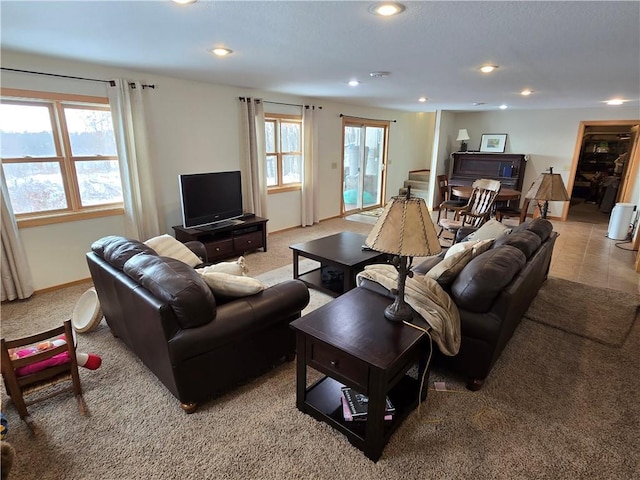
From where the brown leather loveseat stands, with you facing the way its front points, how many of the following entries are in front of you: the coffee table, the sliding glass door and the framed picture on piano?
3

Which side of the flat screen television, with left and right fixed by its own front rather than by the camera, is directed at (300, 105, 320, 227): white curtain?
left

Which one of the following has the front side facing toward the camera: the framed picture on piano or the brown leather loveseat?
the framed picture on piano

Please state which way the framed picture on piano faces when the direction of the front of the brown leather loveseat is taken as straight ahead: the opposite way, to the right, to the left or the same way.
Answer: the opposite way

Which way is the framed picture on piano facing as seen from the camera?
toward the camera

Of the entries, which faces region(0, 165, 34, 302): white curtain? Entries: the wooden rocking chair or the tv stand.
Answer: the wooden rocking chair

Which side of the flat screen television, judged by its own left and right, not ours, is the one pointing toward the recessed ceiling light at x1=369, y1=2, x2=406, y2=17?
front

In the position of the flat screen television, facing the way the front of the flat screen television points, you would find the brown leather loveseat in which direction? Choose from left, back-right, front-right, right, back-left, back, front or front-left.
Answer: front-right

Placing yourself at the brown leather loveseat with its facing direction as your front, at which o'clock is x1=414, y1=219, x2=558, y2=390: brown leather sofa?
The brown leather sofa is roughly at 2 o'clock from the brown leather loveseat.

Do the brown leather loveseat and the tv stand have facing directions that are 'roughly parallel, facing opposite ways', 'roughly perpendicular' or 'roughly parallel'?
roughly perpendicular

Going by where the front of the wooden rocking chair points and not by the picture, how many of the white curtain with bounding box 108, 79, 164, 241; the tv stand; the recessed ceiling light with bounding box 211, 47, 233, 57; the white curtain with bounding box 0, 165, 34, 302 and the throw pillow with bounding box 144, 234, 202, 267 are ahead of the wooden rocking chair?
5

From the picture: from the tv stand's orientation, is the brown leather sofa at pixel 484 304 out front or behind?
out front

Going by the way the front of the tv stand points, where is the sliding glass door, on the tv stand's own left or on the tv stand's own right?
on the tv stand's own left

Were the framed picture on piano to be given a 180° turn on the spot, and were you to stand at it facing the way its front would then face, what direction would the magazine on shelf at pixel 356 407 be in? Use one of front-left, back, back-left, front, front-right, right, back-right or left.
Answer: back

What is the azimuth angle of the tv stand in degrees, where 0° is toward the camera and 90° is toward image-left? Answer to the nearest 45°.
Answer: approximately 315°

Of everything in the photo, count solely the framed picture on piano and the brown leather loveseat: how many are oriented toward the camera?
1

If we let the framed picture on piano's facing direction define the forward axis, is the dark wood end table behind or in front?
in front

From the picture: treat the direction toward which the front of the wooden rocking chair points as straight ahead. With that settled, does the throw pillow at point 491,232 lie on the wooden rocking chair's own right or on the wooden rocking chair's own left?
on the wooden rocking chair's own left

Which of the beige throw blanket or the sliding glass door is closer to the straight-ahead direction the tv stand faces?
the beige throw blanket

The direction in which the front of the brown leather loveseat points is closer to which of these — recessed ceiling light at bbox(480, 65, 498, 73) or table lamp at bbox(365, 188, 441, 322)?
the recessed ceiling light

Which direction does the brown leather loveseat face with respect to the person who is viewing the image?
facing away from the viewer and to the right of the viewer
